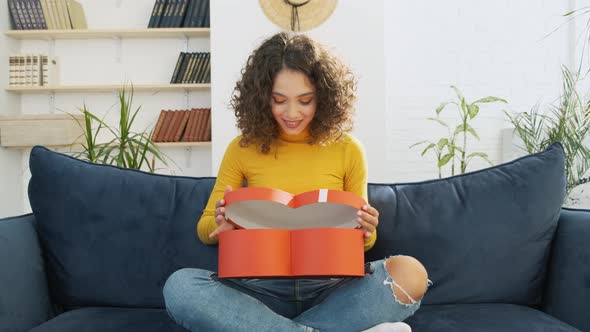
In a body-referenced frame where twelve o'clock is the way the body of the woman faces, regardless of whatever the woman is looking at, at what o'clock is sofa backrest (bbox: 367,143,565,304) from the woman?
The sofa backrest is roughly at 9 o'clock from the woman.

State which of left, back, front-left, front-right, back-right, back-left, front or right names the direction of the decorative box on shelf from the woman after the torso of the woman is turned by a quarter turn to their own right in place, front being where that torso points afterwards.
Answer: front-right

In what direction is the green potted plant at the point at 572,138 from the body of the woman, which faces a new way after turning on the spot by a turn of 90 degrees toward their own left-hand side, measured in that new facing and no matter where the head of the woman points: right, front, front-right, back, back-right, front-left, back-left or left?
front-left

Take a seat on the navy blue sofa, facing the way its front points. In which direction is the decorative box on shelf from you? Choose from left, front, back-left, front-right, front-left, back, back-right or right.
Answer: back-right

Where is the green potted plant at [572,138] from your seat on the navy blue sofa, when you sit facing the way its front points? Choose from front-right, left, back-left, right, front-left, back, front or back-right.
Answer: back-left

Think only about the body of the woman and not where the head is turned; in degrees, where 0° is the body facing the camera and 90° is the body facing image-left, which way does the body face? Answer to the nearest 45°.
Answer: approximately 0°

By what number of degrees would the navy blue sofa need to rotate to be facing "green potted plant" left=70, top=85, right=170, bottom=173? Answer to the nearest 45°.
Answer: approximately 135° to its right

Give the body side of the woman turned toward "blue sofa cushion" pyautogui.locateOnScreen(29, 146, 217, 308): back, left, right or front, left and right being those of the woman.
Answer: right
